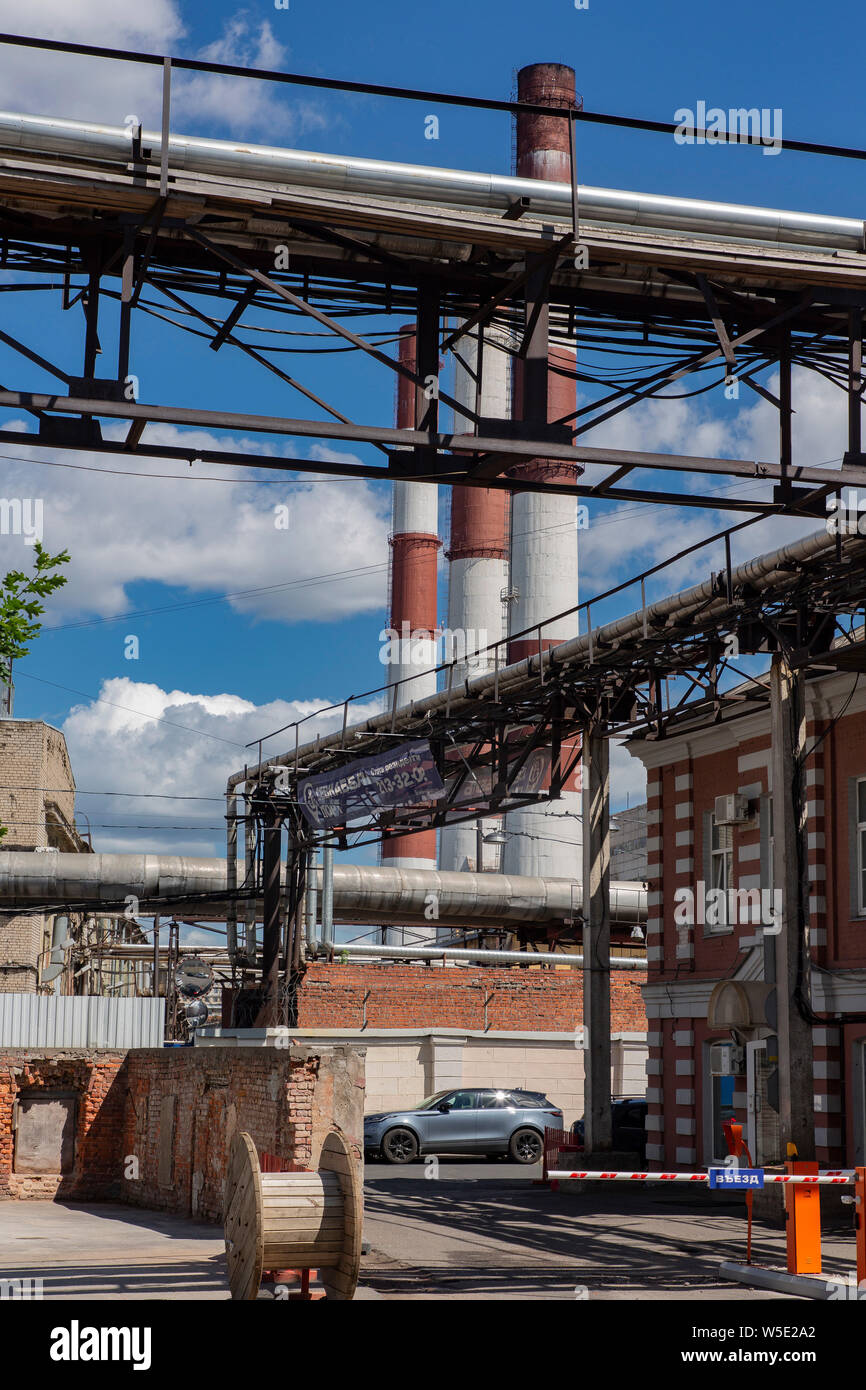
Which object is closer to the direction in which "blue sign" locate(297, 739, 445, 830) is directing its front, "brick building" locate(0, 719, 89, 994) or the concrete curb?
the concrete curb

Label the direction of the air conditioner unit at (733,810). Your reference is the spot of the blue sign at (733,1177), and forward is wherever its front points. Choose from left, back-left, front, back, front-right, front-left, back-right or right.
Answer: back

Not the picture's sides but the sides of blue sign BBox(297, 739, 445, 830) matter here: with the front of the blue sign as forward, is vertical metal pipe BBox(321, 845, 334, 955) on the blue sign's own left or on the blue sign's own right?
on the blue sign's own right

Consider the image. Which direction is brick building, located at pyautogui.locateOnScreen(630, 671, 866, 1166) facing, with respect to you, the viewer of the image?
facing the viewer and to the left of the viewer

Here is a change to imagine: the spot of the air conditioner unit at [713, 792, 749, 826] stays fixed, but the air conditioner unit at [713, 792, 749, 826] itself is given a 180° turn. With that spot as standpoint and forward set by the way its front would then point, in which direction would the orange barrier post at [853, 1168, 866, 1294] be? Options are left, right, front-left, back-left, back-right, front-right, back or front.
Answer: back-right

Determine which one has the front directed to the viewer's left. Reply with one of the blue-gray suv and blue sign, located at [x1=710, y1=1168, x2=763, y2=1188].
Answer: the blue-gray suv

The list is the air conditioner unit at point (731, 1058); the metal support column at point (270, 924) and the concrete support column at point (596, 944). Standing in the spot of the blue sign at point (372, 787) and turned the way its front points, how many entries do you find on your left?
2

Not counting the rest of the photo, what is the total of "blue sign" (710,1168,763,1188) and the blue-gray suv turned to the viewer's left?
1

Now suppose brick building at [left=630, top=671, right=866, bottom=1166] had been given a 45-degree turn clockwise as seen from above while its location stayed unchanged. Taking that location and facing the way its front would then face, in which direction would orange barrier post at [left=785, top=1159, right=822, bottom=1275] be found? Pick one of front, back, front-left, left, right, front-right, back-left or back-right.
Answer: left

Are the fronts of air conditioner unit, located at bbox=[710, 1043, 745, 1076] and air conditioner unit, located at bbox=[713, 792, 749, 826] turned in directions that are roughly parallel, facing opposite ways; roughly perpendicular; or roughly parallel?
roughly parallel

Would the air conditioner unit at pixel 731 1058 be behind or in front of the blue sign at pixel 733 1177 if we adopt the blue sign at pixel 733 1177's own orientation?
behind

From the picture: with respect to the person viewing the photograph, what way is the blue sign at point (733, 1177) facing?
facing the viewer

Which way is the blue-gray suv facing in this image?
to the viewer's left
